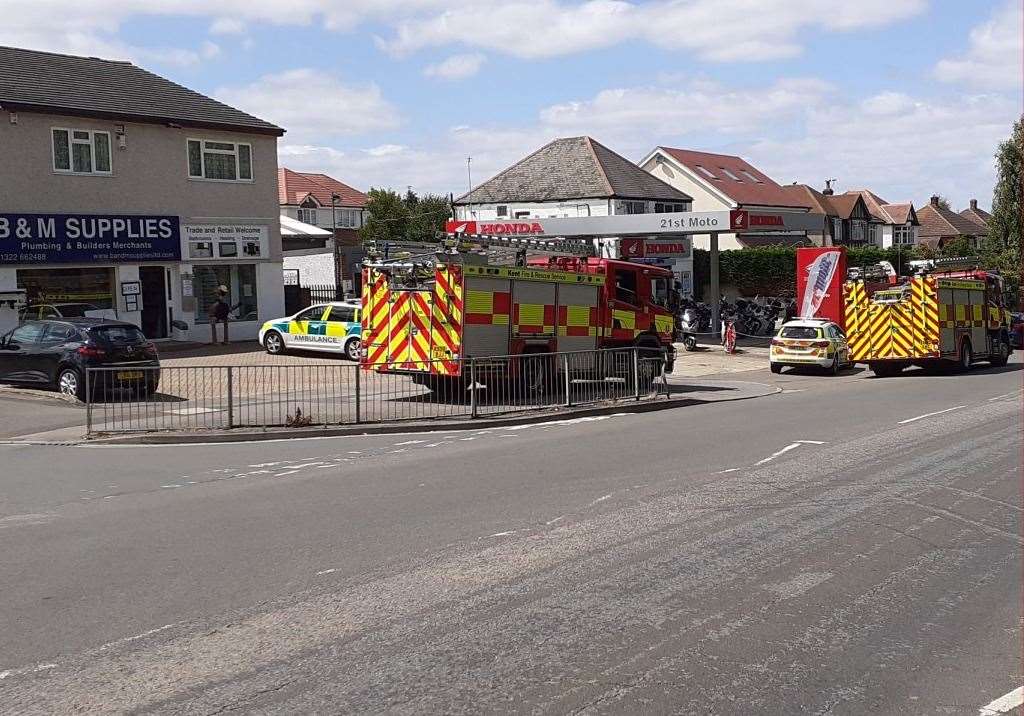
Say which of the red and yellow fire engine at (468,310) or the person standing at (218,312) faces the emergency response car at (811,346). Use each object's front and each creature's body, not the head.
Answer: the red and yellow fire engine

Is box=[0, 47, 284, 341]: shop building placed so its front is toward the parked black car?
yes

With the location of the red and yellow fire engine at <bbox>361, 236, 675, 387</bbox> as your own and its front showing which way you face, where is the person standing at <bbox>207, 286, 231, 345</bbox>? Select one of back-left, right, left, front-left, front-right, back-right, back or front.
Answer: left

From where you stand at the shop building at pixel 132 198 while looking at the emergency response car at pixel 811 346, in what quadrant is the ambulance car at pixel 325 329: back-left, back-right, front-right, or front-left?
front-right

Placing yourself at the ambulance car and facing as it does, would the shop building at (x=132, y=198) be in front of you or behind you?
in front

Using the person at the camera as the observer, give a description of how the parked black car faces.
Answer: facing away from the viewer and to the left of the viewer

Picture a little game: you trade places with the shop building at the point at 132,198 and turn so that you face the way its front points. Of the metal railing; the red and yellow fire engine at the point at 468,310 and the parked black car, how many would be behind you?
0

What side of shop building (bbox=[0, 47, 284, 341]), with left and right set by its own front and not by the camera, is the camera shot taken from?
front

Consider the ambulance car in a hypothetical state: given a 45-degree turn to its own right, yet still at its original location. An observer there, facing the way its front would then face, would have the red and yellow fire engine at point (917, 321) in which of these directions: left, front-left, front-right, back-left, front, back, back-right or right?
back-right

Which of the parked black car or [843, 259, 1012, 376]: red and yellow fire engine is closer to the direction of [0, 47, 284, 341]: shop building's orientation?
the parked black car

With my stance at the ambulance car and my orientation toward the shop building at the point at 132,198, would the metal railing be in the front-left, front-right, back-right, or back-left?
back-left

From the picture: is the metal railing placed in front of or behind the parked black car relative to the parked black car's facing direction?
behind

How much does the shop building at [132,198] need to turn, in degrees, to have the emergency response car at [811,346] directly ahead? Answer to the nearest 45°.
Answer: approximately 45° to its left

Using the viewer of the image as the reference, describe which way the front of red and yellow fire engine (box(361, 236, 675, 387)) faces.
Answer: facing away from the viewer and to the right of the viewer

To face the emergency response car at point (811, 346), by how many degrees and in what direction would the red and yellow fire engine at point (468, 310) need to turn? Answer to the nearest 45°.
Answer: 0° — it already faces it

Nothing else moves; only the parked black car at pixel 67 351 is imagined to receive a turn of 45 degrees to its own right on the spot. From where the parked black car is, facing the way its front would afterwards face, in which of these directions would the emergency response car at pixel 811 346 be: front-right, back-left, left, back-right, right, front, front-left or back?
right

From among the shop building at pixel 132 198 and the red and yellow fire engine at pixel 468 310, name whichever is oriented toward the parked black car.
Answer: the shop building

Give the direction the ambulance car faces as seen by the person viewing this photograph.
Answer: facing to the left of the viewer
